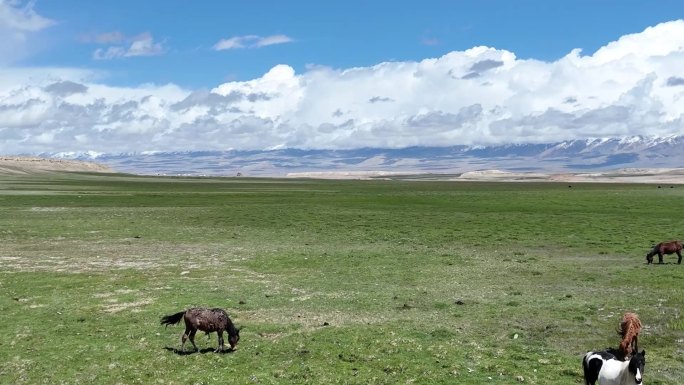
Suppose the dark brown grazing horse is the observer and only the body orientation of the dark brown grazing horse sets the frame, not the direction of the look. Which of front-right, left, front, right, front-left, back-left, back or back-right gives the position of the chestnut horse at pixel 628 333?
front-right

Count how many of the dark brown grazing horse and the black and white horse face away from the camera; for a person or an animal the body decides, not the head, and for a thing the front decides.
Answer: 0

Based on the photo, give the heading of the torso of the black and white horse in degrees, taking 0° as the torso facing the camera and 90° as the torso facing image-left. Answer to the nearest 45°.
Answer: approximately 315°

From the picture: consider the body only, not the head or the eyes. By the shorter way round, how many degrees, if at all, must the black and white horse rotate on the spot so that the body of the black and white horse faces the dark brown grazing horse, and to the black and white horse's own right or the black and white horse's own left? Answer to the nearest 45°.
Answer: approximately 135° to the black and white horse's own right

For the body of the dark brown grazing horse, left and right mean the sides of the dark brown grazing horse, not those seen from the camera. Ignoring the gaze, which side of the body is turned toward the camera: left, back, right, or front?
right

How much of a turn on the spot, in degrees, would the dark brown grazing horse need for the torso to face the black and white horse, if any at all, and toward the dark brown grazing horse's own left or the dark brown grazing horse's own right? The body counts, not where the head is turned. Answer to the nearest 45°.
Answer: approximately 45° to the dark brown grazing horse's own right
